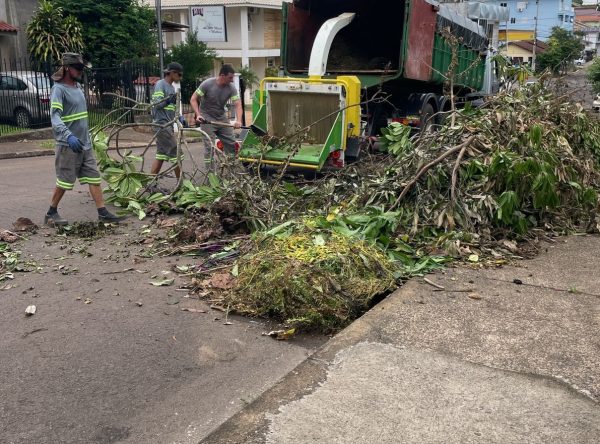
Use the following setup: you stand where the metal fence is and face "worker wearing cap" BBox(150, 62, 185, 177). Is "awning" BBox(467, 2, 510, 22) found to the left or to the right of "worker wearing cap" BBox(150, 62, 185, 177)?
left

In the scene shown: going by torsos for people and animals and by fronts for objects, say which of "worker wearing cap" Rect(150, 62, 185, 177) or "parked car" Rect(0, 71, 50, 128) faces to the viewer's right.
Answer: the worker wearing cap

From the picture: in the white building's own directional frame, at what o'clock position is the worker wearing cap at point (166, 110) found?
The worker wearing cap is roughly at 12 o'clock from the white building.

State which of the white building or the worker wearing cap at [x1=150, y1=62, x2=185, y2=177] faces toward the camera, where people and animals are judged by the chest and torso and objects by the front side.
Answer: the white building

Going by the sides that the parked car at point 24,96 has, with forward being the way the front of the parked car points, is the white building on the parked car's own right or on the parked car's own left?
on the parked car's own right

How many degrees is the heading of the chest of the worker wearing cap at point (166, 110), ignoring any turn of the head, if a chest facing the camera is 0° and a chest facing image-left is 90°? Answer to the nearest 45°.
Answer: approximately 270°

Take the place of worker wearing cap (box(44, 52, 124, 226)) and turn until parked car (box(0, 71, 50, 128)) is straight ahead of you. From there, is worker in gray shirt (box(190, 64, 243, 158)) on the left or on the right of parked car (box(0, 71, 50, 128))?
right

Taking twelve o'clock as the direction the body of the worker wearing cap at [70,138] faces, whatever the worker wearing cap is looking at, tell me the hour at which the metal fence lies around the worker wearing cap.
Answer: The metal fence is roughly at 9 o'clock from the worker wearing cap.

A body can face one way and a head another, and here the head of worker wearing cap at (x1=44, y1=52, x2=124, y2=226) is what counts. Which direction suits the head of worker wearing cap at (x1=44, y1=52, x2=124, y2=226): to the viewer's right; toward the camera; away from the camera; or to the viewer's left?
to the viewer's right

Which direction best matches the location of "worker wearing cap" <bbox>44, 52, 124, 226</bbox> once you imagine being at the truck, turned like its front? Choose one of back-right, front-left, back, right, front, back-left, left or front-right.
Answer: back

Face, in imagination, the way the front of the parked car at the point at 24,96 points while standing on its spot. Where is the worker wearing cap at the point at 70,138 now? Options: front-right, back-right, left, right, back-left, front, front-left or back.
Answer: back-left

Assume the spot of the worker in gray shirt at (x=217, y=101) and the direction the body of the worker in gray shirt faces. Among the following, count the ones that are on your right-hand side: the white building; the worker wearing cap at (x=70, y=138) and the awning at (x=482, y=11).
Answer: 1

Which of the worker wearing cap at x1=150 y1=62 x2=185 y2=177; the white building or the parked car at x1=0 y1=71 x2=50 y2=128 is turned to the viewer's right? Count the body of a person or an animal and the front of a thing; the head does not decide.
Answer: the worker wearing cap
